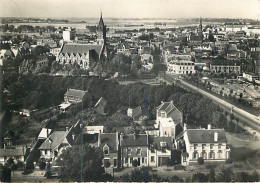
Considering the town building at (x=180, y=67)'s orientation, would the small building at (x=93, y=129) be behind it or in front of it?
in front

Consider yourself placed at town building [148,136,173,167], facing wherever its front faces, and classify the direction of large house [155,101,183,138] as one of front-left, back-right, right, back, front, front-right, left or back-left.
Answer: back

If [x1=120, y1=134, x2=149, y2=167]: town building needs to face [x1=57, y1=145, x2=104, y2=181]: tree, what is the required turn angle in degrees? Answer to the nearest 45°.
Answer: approximately 45° to its right

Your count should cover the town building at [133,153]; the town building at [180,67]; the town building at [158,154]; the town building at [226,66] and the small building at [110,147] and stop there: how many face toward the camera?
5

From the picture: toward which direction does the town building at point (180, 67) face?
toward the camera

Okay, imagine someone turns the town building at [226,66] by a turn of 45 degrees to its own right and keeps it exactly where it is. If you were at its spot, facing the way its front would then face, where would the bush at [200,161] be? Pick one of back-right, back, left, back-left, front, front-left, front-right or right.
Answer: front-left

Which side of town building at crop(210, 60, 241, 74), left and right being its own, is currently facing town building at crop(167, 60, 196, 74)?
right

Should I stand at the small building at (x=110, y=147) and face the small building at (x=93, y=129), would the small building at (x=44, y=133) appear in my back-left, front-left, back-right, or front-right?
front-left

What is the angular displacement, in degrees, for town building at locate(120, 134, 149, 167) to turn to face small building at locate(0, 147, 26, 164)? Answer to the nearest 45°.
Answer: approximately 90° to its right

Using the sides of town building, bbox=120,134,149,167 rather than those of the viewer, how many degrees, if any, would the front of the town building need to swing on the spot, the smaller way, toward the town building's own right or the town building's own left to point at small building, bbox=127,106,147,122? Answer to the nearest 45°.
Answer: approximately 180°

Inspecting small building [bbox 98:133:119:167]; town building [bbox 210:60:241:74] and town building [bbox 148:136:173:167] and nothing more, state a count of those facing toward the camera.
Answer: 3

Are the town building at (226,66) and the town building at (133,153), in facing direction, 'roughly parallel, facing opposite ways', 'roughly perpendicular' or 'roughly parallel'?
roughly parallel

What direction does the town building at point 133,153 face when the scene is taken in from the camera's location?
facing the viewer
